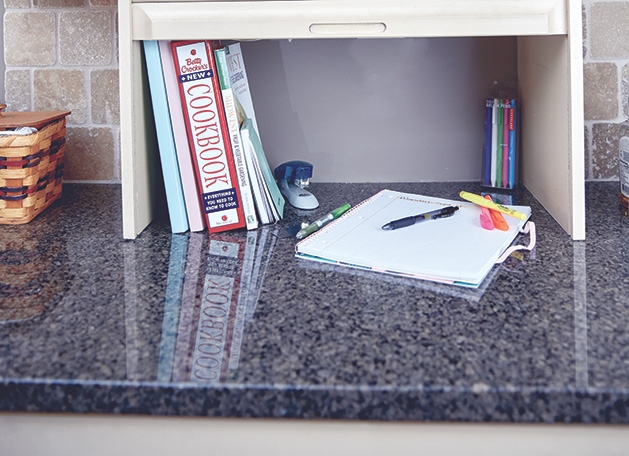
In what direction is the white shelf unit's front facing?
toward the camera
